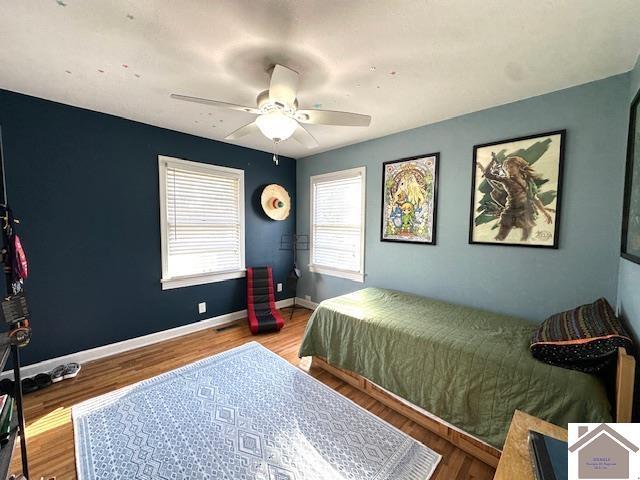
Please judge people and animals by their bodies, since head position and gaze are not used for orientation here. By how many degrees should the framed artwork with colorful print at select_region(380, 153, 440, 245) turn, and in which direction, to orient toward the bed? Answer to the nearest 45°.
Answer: approximately 45° to its left

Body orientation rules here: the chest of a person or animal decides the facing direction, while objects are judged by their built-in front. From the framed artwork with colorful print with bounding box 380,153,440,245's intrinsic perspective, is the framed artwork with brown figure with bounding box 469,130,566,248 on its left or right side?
on its left

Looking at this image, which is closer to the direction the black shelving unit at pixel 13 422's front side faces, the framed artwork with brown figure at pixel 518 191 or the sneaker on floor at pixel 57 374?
the framed artwork with brown figure

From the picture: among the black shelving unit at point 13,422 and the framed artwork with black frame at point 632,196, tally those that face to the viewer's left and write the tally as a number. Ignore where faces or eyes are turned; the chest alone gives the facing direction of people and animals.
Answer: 1

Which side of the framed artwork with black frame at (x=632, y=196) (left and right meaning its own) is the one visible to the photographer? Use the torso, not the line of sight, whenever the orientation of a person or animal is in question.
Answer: left

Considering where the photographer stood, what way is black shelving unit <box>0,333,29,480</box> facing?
facing to the right of the viewer

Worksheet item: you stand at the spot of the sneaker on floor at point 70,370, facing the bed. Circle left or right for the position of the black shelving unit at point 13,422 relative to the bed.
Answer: right

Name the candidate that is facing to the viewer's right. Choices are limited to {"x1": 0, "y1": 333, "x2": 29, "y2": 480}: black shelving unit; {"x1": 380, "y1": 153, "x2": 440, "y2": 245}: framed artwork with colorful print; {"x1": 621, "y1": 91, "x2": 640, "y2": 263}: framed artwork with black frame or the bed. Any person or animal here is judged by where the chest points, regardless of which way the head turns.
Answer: the black shelving unit

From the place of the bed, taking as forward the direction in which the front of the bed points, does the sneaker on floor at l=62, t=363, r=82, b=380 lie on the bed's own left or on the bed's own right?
on the bed's own left

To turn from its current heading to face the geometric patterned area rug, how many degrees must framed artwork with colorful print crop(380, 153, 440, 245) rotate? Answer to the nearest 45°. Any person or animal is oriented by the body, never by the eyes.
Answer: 0° — it already faces it

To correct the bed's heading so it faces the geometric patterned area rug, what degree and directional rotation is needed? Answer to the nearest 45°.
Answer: approximately 90° to its left

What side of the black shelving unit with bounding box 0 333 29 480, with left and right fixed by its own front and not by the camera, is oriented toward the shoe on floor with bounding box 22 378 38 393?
left

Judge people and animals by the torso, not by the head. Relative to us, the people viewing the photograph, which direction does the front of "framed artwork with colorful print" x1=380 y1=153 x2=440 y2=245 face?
facing the viewer and to the left of the viewer
